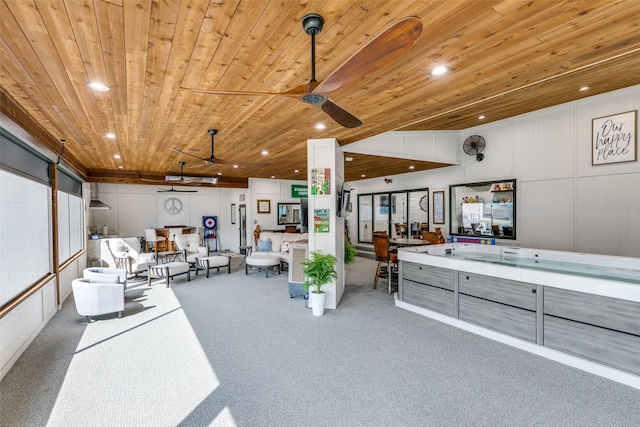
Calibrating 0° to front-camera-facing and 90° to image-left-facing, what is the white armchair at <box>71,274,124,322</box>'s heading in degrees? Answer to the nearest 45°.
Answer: approximately 225°

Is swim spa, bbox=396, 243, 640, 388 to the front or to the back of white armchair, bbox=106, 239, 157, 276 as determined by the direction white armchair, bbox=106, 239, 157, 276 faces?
to the front

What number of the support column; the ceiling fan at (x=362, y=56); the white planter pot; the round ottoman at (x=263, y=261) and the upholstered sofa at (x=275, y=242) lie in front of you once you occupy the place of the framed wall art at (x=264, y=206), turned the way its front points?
5

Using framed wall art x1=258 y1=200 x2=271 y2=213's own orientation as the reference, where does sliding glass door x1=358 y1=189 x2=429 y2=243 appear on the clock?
The sliding glass door is roughly at 10 o'clock from the framed wall art.

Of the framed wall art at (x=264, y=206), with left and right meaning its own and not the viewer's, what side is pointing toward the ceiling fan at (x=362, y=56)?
front

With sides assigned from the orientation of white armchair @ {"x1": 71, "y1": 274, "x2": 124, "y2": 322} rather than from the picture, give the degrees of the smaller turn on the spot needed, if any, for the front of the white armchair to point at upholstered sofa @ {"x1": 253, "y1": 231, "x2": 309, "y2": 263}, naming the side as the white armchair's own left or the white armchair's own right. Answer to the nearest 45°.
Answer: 0° — it already faces it

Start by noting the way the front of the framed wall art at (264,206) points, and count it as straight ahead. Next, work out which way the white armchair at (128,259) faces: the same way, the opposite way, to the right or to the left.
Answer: to the left

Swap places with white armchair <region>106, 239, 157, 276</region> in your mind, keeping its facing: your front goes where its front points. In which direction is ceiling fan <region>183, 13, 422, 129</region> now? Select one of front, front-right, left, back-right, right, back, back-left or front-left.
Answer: front-right

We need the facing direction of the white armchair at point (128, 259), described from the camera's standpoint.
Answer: facing the viewer and to the right of the viewer

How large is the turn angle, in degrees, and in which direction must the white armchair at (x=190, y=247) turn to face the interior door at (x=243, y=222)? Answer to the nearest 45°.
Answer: approximately 90° to its left

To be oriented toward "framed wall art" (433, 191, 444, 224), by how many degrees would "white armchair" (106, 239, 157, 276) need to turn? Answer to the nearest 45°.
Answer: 0° — it already faces it

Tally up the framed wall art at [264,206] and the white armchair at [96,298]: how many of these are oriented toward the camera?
1

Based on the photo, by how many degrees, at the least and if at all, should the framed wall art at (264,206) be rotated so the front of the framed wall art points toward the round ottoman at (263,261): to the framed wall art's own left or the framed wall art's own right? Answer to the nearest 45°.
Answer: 0° — it already faces it
